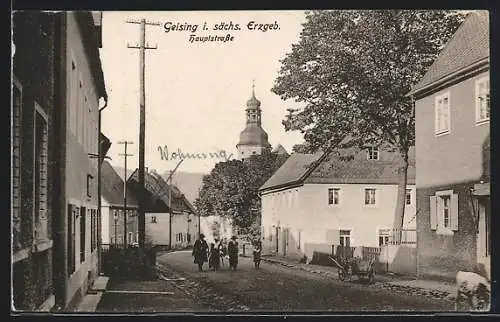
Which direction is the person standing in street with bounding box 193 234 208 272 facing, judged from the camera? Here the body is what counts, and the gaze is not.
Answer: toward the camera

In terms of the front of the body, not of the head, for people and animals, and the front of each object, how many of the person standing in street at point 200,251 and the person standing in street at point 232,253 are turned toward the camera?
2

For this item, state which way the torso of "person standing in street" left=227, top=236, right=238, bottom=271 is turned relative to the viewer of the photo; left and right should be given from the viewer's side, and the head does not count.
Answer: facing the viewer

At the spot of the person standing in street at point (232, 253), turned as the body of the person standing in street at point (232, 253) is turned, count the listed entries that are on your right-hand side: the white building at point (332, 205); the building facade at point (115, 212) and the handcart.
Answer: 1
